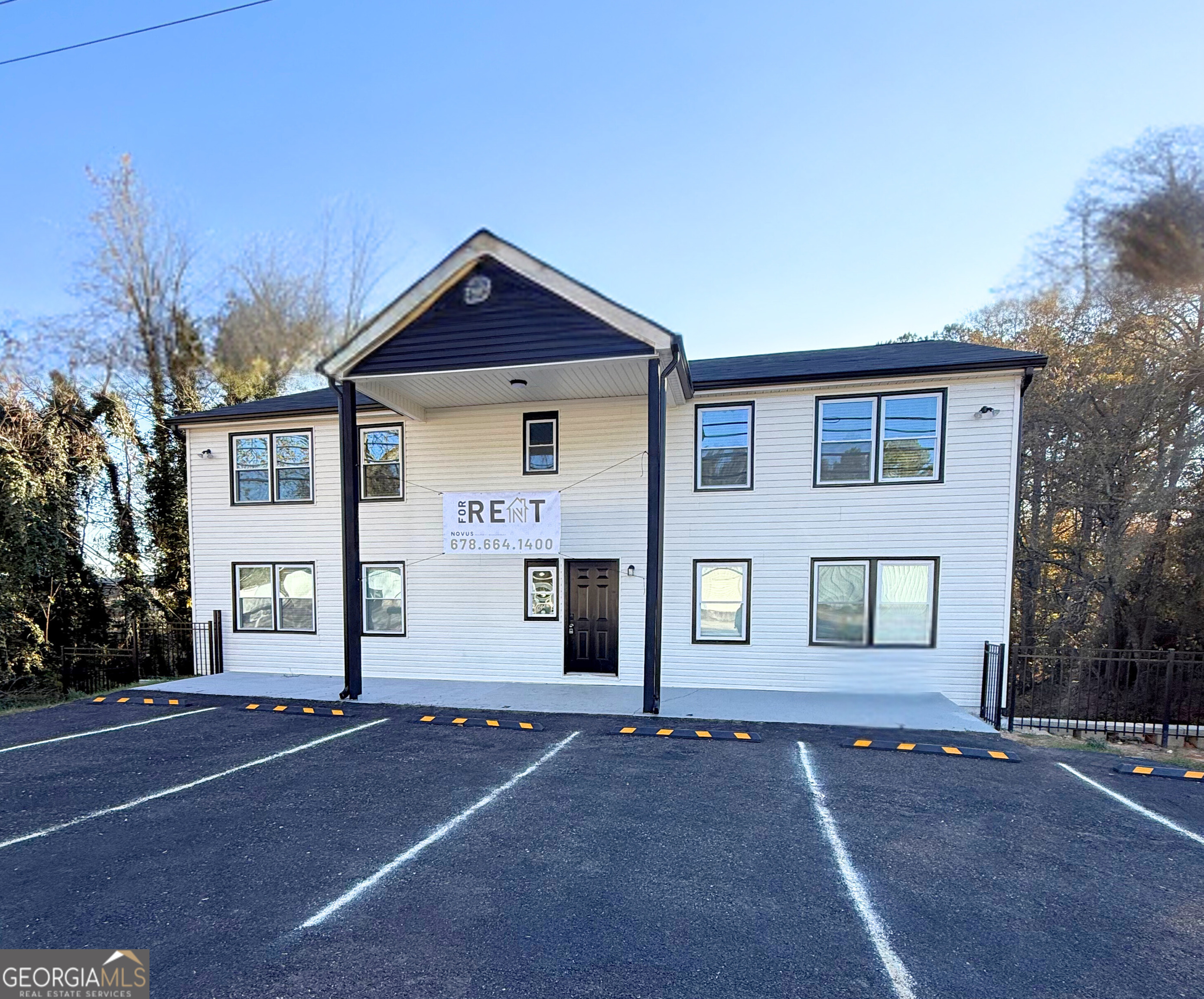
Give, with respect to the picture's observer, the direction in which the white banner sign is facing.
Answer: facing the viewer

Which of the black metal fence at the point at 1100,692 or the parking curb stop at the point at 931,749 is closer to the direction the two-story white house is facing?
the parking curb stop

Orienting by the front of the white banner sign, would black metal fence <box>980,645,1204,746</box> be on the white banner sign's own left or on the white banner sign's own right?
on the white banner sign's own left

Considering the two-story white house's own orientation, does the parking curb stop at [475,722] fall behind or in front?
in front

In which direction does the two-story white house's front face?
toward the camera

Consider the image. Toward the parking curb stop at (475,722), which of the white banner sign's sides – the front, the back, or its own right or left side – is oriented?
front
